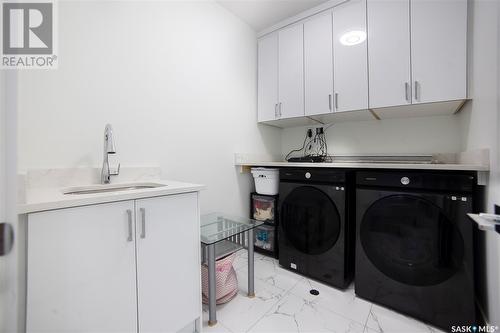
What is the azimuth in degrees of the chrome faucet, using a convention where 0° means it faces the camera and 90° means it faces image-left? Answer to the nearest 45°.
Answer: approximately 315°

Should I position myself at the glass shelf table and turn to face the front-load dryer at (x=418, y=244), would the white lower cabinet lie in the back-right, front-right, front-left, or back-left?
back-right

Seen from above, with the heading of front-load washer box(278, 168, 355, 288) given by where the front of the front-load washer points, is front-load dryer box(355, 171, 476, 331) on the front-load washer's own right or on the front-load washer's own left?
on the front-load washer's own left

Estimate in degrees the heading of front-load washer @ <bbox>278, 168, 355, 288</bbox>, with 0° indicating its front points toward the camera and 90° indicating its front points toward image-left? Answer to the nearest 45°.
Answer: approximately 45°
